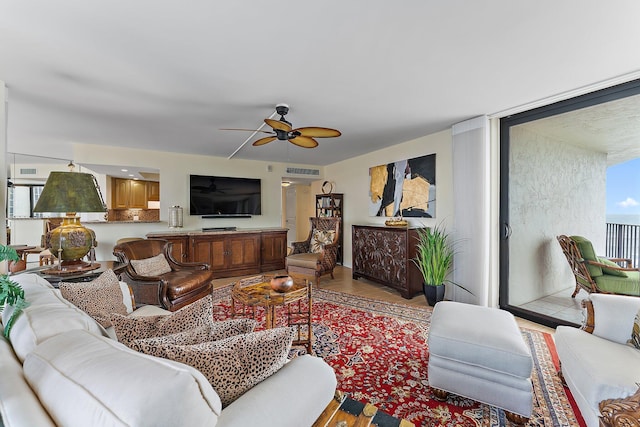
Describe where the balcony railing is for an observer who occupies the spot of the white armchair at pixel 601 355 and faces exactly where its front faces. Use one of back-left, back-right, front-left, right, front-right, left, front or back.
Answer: back-right

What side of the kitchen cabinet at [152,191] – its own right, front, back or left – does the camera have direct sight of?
front

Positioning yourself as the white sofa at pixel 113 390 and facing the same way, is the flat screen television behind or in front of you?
in front

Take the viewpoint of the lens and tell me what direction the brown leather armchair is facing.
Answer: facing the viewer and to the right of the viewer

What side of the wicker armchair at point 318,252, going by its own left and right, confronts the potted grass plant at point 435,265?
left

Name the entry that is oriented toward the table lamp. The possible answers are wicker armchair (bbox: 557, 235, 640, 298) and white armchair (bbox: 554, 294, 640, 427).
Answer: the white armchair

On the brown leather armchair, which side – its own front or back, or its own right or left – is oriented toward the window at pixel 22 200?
back

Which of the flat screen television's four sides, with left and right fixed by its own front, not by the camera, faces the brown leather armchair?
front

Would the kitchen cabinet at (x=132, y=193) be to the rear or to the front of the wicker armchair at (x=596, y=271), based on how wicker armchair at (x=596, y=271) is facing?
to the rear

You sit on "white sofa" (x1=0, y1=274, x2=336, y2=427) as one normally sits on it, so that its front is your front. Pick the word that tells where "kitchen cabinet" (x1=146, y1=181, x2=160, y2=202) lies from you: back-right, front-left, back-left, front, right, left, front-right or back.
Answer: front-left

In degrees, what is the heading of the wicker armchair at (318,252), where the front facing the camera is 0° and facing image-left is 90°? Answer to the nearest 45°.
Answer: approximately 45°

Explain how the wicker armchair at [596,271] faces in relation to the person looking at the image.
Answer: facing to the right of the viewer

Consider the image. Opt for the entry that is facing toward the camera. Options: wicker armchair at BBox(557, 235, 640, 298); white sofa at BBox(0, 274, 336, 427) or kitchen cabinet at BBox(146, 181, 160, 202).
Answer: the kitchen cabinet

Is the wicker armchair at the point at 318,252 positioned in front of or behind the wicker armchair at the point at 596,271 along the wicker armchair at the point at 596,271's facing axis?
behind
